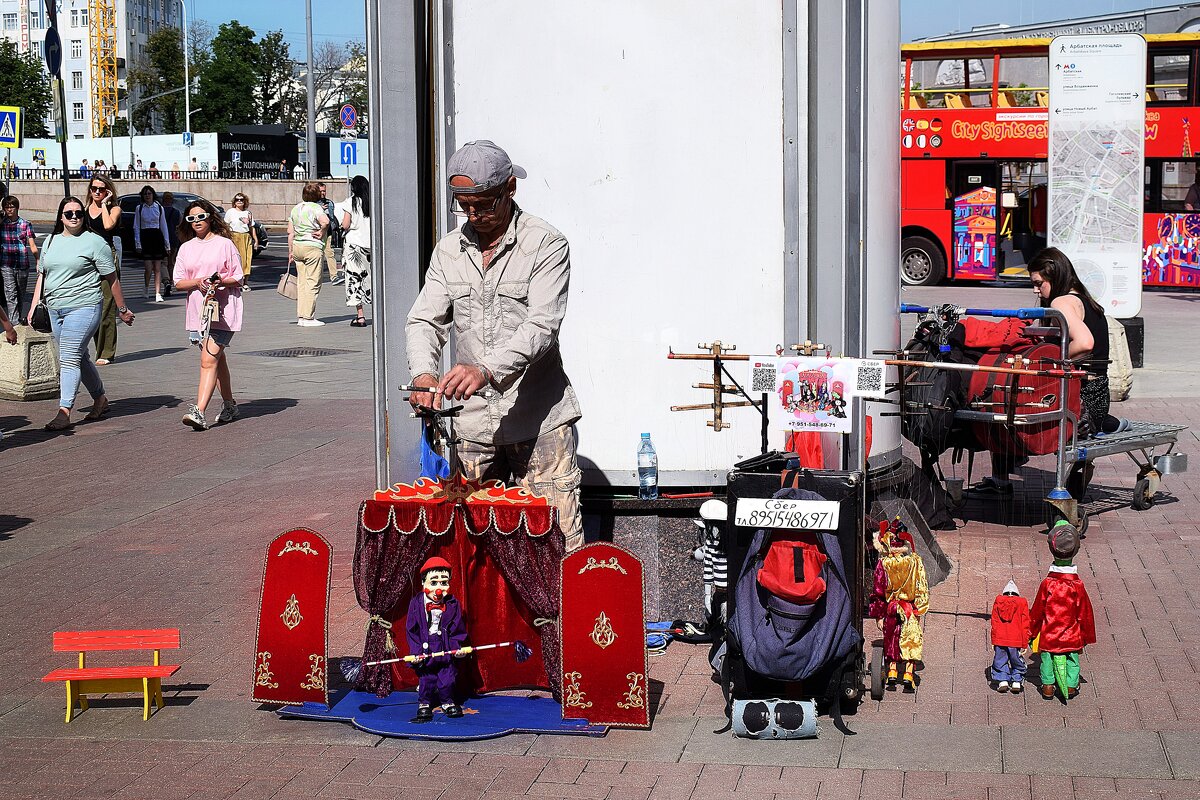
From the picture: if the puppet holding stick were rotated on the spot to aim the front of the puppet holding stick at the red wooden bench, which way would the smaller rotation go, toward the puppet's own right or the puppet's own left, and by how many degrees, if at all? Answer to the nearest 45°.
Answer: approximately 90° to the puppet's own right

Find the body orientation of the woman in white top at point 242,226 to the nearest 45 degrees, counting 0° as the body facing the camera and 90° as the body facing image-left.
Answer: approximately 0°

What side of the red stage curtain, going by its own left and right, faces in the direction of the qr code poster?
left

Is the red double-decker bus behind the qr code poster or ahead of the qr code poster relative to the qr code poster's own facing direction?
behind

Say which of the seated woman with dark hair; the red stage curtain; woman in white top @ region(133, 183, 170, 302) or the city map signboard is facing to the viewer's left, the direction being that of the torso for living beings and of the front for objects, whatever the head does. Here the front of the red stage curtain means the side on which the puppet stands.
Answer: the seated woman with dark hair

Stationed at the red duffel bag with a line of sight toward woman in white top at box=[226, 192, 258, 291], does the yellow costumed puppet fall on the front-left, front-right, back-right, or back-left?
back-left

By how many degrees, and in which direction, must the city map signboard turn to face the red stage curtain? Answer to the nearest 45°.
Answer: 0° — it already faces it

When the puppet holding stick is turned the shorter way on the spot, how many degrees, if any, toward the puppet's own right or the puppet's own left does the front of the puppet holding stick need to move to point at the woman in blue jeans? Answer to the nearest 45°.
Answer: approximately 180°
